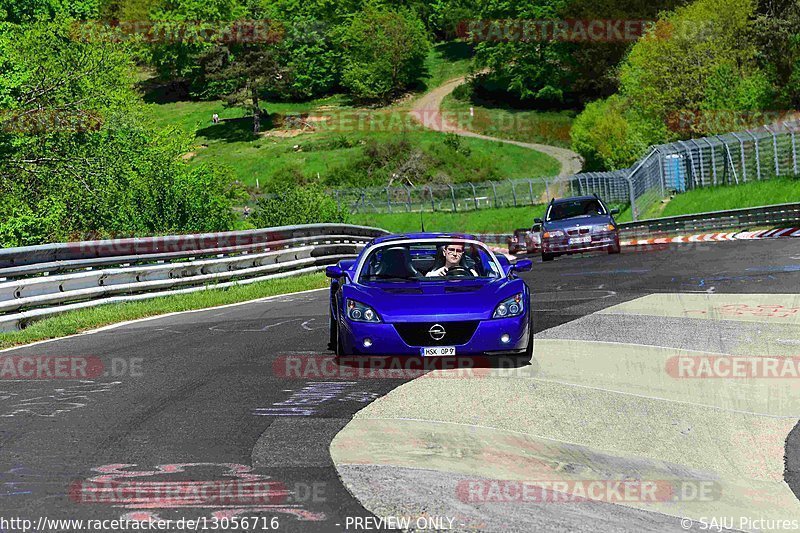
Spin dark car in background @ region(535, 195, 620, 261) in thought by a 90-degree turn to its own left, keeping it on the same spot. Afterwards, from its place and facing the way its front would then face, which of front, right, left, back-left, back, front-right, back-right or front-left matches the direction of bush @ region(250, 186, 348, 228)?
back-left

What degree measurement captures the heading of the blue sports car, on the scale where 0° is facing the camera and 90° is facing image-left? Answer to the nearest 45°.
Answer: approximately 0°

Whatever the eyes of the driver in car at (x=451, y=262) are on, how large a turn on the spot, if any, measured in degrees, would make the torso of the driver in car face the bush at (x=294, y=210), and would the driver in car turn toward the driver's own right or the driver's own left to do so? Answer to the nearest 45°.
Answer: approximately 180°

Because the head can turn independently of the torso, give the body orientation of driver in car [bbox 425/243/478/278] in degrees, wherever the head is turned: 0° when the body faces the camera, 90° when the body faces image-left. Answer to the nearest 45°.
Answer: approximately 0°

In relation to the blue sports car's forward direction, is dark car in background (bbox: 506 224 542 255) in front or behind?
behind

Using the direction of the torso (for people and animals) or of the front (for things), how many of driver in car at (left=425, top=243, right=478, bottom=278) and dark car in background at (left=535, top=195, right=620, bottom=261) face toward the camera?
2

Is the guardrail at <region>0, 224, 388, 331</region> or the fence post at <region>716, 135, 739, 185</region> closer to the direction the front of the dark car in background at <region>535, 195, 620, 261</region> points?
the guardrail

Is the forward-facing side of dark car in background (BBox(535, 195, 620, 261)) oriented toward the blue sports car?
yes
